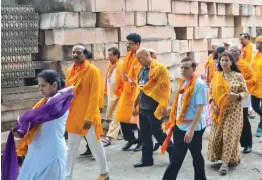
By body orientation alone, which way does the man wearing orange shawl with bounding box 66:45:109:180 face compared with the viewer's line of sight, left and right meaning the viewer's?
facing the viewer and to the left of the viewer

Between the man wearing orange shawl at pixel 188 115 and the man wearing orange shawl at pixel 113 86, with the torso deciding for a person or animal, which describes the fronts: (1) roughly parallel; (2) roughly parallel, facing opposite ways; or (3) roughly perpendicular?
roughly parallel

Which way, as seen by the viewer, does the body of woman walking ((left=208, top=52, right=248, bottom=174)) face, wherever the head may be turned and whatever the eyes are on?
toward the camera

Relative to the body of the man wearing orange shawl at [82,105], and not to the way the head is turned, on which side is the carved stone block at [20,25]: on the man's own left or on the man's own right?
on the man's own right

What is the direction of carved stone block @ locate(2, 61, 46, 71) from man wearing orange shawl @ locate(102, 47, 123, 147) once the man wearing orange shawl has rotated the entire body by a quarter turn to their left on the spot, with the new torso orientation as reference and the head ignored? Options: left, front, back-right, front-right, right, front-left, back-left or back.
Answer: back

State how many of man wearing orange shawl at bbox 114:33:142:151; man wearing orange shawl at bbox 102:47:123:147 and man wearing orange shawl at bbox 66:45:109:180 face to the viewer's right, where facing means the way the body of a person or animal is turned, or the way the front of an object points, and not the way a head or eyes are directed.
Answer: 0

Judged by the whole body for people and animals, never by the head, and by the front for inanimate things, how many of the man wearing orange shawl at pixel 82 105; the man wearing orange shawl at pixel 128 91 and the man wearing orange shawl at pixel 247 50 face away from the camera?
0

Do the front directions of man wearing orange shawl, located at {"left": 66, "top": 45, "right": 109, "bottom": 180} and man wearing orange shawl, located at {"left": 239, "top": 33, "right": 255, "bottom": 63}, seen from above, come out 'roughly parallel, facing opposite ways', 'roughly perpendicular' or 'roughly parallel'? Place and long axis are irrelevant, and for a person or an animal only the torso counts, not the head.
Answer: roughly parallel

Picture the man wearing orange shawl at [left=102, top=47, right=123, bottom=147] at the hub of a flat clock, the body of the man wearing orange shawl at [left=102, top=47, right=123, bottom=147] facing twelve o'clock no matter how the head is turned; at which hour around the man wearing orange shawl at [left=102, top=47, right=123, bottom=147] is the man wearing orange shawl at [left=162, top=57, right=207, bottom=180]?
the man wearing orange shawl at [left=162, top=57, right=207, bottom=180] is roughly at 10 o'clock from the man wearing orange shawl at [left=102, top=47, right=123, bottom=147].

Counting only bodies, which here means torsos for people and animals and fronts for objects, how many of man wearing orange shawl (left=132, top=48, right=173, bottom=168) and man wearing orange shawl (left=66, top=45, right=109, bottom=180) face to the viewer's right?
0
